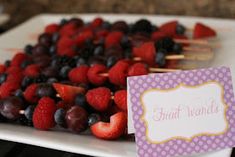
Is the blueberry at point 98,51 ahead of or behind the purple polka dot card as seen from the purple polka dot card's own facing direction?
behind

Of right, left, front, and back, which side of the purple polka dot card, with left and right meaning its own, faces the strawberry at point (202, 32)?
back

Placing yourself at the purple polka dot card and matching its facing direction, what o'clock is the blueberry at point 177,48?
The blueberry is roughly at 6 o'clock from the purple polka dot card.

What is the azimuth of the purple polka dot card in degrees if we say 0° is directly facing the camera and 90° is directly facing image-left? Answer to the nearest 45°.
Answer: approximately 0°

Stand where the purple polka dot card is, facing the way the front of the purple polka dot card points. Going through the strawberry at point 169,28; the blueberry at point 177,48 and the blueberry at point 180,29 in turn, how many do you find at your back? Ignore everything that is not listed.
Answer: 3

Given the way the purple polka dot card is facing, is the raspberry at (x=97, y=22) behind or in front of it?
behind

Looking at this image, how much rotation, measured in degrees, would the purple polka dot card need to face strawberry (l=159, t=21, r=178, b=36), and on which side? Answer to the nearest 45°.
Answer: approximately 180°

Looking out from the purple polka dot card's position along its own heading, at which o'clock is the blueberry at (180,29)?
The blueberry is roughly at 6 o'clock from the purple polka dot card.

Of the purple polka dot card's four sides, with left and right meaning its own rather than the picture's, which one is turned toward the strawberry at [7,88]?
right

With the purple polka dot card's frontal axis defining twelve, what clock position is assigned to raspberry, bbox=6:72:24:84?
The raspberry is roughly at 4 o'clock from the purple polka dot card.

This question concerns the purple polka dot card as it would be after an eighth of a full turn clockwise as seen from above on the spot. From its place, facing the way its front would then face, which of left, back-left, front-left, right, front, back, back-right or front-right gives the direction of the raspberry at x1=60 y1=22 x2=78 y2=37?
right

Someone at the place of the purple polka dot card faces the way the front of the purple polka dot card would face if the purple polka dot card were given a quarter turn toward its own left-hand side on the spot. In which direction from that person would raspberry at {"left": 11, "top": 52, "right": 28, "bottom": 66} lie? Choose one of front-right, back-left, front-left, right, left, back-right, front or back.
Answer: back-left
